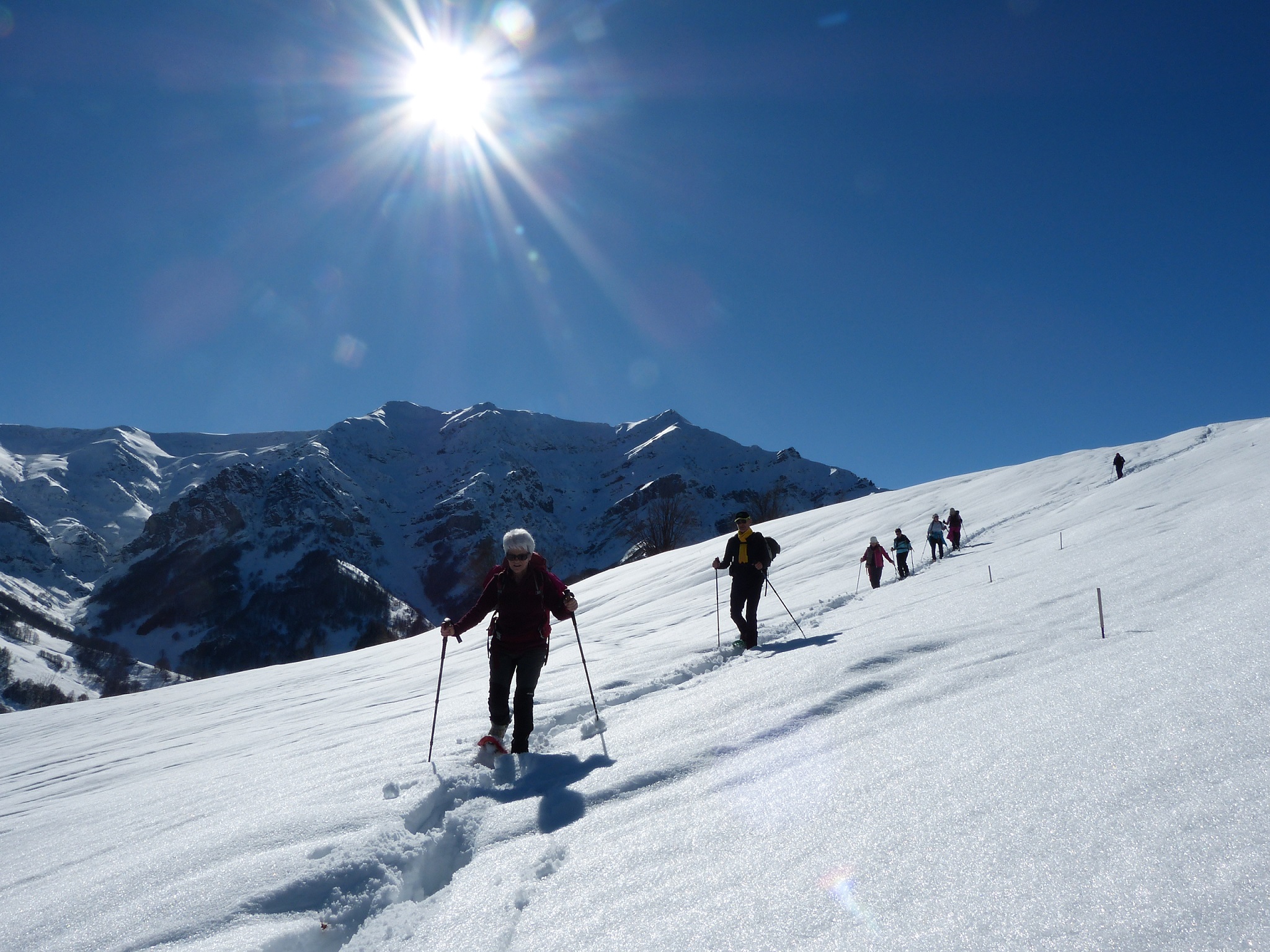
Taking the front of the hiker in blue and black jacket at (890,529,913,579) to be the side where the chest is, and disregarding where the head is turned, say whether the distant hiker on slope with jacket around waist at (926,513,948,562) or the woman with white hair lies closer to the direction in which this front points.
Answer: the woman with white hair

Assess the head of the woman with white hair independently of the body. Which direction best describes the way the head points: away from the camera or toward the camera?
toward the camera

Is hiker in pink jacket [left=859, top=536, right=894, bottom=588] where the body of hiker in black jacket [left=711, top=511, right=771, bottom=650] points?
no

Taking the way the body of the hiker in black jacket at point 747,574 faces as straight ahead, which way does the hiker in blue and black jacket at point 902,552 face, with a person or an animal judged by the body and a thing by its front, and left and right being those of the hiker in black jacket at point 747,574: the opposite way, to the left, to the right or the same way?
the same way

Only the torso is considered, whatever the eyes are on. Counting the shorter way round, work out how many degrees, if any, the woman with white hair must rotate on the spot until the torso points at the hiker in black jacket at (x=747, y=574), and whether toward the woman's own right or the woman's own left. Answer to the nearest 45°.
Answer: approximately 135° to the woman's own left

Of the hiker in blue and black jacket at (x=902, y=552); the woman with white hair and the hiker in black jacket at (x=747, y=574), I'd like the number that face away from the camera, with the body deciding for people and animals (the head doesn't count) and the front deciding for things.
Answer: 0

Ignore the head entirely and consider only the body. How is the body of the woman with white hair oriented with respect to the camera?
toward the camera

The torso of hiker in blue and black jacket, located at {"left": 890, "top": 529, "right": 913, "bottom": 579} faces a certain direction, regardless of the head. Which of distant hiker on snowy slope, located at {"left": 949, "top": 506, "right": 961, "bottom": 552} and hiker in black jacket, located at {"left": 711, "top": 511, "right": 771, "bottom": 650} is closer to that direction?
the hiker in black jacket

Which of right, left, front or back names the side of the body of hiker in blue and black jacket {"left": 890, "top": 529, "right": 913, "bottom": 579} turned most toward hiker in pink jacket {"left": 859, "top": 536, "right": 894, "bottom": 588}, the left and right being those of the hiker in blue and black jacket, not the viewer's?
front

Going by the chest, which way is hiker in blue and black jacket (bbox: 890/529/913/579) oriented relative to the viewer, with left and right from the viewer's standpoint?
facing the viewer and to the left of the viewer

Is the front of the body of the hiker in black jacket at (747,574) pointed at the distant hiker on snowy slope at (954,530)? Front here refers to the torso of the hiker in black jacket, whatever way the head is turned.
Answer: no

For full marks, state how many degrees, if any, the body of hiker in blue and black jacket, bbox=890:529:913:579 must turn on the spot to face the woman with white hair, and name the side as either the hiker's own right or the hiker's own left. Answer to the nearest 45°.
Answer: approximately 45° to the hiker's own left

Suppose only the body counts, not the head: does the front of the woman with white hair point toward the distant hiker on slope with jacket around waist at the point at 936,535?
no

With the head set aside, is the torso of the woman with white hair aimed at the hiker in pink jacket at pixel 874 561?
no

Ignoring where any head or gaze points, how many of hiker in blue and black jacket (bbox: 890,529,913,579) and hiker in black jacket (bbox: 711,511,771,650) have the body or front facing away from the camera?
0

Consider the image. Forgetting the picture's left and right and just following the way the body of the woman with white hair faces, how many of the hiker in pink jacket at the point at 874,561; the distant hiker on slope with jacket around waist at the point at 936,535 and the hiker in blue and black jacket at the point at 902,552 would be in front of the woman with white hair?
0
